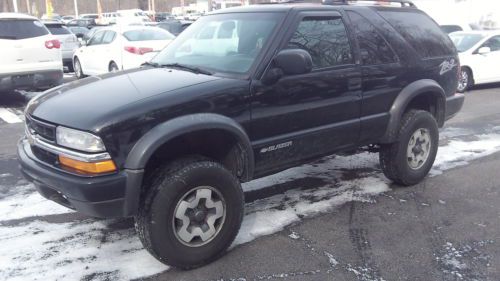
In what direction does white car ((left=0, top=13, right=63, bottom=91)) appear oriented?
away from the camera

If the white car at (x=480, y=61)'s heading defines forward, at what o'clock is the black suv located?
The black suv is roughly at 11 o'clock from the white car.

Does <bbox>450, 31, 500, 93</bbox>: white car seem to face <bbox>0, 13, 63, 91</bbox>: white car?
yes

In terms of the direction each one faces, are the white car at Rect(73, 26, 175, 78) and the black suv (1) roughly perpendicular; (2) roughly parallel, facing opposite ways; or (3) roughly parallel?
roughly perpendicular

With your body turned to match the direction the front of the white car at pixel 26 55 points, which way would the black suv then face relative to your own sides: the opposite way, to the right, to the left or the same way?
to the left

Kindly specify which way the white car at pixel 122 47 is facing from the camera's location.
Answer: facing away from the viewer and to the left of the viewer

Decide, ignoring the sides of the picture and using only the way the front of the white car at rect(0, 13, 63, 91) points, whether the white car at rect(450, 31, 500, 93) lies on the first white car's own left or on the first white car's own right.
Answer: on the first white car's own right

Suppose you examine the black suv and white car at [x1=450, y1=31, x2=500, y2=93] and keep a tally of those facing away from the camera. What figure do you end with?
0

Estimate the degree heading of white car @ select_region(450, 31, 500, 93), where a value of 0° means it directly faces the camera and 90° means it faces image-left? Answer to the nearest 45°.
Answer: approximately 45°

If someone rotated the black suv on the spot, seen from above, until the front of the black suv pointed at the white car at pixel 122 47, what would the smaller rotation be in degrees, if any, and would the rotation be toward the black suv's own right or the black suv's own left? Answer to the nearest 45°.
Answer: approximately 135° to the black suv's own right

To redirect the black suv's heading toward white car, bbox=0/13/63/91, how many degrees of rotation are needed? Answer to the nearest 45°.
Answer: approximately 90° to its right

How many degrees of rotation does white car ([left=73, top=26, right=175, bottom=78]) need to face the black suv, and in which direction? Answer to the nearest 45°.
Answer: approximately 135° to its left

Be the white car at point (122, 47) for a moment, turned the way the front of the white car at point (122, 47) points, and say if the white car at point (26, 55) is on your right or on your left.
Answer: on your left

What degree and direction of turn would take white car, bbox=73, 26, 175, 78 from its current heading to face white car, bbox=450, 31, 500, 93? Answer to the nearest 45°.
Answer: approximately 135° to its right

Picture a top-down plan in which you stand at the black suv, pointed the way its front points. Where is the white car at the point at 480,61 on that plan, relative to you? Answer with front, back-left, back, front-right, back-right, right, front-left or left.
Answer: back

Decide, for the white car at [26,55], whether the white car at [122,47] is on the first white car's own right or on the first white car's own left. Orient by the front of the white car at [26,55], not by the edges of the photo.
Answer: on the first white car's own right

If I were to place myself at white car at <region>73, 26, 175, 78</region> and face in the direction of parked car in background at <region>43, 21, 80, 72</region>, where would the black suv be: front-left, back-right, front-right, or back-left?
back-left
